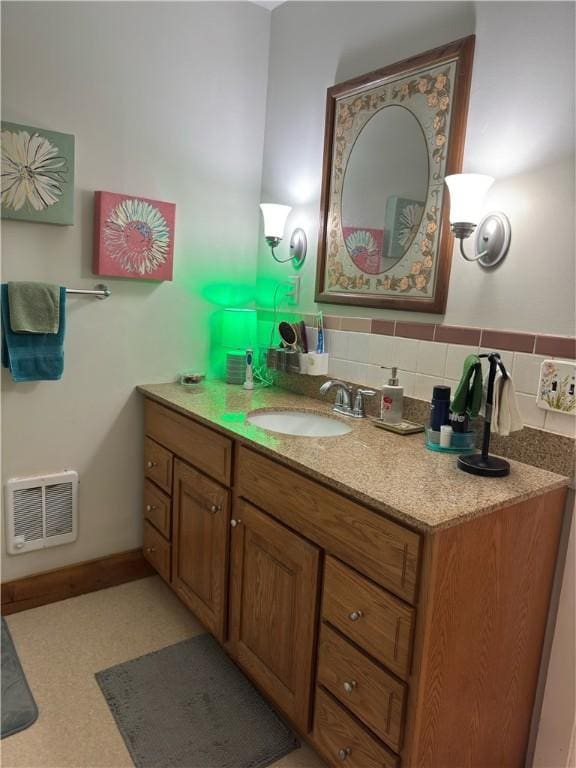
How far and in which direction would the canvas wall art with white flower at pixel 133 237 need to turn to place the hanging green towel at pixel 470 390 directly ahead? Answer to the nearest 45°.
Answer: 0° — it already faces it

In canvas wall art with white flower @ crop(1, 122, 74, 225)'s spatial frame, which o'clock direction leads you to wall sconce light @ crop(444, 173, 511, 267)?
The wall sconce light is roughly at 12 o'clock from the canvas wall art with white flower.

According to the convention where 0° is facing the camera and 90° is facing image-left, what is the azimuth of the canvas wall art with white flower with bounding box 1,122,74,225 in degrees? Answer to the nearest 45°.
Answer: approximately 315°

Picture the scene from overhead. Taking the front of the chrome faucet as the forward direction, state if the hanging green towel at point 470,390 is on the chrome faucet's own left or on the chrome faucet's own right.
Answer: on the chrome faucet's own left

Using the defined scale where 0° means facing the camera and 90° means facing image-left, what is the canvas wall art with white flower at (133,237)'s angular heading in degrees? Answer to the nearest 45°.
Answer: approximately 315°

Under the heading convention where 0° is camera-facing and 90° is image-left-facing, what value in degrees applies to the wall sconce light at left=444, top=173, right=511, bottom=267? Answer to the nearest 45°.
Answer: approximately 45°

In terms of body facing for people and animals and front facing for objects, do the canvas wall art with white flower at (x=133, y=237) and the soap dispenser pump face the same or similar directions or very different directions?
very different directions
